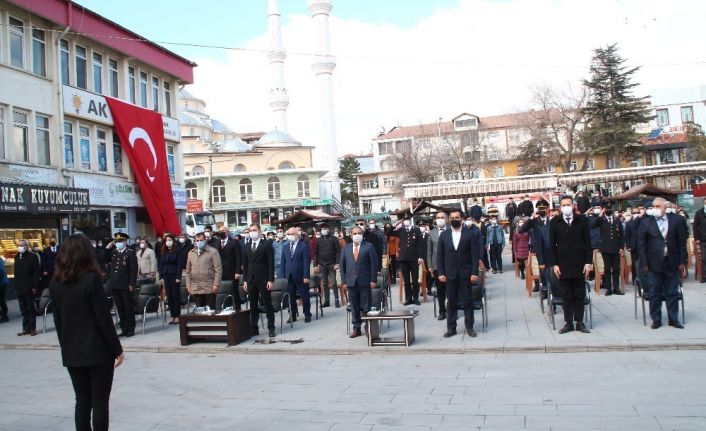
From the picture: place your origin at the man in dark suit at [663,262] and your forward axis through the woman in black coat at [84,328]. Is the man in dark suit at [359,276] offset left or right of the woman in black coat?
right

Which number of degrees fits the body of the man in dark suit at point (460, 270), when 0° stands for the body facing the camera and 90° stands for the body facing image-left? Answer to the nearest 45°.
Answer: approximately 0°

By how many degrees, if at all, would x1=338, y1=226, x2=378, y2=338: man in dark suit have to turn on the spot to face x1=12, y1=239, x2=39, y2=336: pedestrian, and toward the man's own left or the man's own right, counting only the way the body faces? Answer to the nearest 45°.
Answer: approximately 90° to the man's own right

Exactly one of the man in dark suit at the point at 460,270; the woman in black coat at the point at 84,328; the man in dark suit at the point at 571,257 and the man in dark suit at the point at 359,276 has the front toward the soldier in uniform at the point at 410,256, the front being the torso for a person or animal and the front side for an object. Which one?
the woman in black coat

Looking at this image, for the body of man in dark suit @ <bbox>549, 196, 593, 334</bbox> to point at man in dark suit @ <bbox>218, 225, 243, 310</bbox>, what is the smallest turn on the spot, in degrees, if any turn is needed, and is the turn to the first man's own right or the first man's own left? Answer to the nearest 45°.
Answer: approximately 90° to the first man's own right

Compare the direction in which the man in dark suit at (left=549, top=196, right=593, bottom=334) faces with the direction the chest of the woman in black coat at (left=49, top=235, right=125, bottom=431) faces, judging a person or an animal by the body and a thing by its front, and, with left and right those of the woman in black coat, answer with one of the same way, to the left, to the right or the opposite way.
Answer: the opposite way
